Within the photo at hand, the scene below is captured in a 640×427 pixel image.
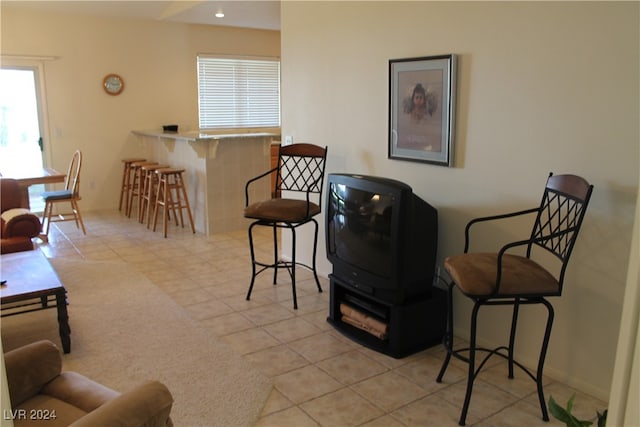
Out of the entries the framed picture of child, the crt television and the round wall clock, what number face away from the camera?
0

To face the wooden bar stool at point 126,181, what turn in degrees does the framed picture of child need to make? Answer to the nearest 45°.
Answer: approximately 90° to its right

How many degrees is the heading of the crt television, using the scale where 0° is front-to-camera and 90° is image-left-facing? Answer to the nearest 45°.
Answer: approximately 45°

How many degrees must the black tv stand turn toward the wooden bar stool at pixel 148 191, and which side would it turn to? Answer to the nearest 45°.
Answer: approximately 90° to its right

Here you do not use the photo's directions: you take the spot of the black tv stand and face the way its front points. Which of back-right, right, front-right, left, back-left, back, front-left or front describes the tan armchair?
front

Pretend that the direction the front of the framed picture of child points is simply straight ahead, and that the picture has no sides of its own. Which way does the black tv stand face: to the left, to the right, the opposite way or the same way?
the same way

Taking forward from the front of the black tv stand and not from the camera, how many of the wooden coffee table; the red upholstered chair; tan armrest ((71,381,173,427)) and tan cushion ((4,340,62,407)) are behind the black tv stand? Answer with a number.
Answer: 0

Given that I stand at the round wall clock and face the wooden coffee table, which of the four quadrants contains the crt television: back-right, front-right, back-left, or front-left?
front-left

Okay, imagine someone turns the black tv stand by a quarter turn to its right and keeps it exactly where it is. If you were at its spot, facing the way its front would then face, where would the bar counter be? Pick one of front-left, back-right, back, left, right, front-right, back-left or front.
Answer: front

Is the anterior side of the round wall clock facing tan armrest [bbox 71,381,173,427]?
yes

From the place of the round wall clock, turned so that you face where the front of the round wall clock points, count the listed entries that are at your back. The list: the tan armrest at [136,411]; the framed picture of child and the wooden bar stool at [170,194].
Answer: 0

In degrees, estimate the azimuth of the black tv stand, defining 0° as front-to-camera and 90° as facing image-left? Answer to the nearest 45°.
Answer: approximately 45°

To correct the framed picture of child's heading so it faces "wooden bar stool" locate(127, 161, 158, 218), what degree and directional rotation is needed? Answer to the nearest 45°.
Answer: approximately 90° to its right

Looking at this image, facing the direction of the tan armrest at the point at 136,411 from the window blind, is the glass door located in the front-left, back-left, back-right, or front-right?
front-right

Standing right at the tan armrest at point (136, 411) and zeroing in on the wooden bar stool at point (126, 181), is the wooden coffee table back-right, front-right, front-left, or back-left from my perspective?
front-left

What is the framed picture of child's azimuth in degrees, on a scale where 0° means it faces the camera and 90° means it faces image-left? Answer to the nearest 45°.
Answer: approximately 45°

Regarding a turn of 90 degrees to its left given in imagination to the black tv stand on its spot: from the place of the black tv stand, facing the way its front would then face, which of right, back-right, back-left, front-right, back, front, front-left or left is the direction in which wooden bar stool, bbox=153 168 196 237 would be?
back

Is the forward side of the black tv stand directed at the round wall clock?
no

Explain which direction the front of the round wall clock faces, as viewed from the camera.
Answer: facing the viewer

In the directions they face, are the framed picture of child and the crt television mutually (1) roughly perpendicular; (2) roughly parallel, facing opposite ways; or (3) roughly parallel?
roughly parallel

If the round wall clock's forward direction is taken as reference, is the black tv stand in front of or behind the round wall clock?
in front

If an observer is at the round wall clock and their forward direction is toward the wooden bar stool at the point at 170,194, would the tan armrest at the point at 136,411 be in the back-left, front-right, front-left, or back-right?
front-right
